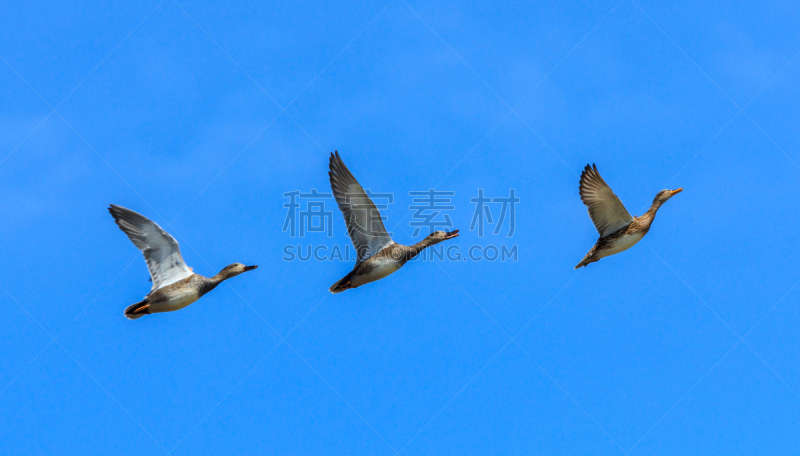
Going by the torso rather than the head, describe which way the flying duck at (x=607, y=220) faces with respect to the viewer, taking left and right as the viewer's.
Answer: facing to the right of the viewer

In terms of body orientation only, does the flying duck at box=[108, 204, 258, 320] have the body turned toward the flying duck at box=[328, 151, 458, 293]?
yes

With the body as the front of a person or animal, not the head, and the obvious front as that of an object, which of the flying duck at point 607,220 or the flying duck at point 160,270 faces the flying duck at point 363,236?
the flying duck at point 160,270

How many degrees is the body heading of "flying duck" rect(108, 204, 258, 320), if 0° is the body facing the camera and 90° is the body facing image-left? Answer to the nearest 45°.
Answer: approximately 270°

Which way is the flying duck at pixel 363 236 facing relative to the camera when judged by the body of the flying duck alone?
to the viewer's right

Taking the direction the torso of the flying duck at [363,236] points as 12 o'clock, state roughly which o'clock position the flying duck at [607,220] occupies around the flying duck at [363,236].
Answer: the flying duck at [607,220] is roughly at 12 o'clock from the flying duck at [363,236].

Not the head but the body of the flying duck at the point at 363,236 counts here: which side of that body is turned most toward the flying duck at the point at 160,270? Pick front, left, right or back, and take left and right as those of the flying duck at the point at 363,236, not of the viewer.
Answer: back

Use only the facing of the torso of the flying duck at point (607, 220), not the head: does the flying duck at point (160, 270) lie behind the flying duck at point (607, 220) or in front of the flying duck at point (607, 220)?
behind
